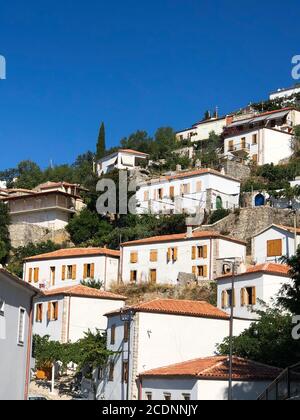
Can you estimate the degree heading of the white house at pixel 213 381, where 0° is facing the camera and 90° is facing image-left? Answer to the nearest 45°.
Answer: approximately 45°

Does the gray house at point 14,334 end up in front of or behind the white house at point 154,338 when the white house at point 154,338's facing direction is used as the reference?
in front

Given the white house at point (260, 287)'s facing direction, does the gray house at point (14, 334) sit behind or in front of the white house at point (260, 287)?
in front

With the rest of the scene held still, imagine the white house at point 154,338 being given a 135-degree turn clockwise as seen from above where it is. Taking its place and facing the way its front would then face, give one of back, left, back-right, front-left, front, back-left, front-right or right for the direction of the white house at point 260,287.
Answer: front-right

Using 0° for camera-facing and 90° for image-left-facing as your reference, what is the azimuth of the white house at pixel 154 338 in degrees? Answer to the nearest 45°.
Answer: approximately 45°

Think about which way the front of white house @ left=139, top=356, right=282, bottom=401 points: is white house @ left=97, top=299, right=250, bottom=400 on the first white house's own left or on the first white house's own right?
on the first white house's own right

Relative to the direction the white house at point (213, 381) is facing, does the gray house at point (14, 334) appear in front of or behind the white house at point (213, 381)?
in front
